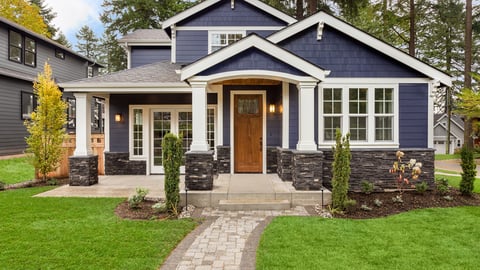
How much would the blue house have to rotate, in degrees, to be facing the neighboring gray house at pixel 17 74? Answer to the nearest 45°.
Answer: approximately 135° to its right

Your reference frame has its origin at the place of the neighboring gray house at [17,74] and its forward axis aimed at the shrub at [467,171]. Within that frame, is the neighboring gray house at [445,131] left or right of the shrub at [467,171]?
left

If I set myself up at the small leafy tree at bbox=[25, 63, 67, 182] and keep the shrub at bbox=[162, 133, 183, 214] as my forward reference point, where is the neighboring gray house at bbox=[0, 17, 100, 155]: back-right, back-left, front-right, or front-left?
back-left

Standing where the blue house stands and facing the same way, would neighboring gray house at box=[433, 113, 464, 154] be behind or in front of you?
behind

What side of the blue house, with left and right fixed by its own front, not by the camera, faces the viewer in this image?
front

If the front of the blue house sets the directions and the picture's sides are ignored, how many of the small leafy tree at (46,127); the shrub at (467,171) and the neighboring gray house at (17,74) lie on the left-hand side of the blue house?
1

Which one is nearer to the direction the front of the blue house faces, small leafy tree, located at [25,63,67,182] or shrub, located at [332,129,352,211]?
the shrub

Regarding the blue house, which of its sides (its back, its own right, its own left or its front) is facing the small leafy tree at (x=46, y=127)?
right

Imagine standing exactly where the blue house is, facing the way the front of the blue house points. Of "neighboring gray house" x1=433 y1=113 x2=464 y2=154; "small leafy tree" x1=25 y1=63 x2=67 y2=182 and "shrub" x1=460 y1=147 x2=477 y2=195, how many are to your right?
1

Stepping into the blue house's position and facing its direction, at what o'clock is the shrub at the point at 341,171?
The shrub is roughly at 11 o'clock from the blue house.

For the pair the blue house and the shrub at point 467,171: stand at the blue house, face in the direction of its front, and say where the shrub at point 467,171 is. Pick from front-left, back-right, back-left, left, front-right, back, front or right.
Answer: left
